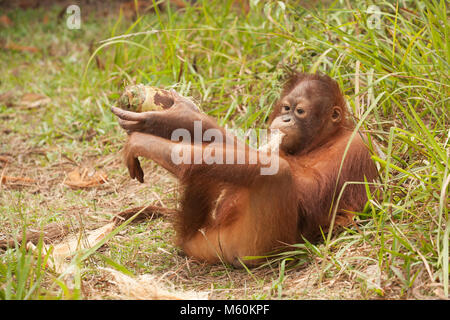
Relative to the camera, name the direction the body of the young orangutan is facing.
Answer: to the viewer's left

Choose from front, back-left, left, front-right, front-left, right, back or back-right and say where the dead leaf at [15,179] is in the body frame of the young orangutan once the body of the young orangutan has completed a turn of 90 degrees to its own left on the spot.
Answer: back-right

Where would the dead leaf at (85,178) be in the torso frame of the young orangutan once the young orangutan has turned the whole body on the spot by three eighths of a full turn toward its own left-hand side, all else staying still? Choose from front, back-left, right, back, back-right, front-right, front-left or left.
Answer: back
